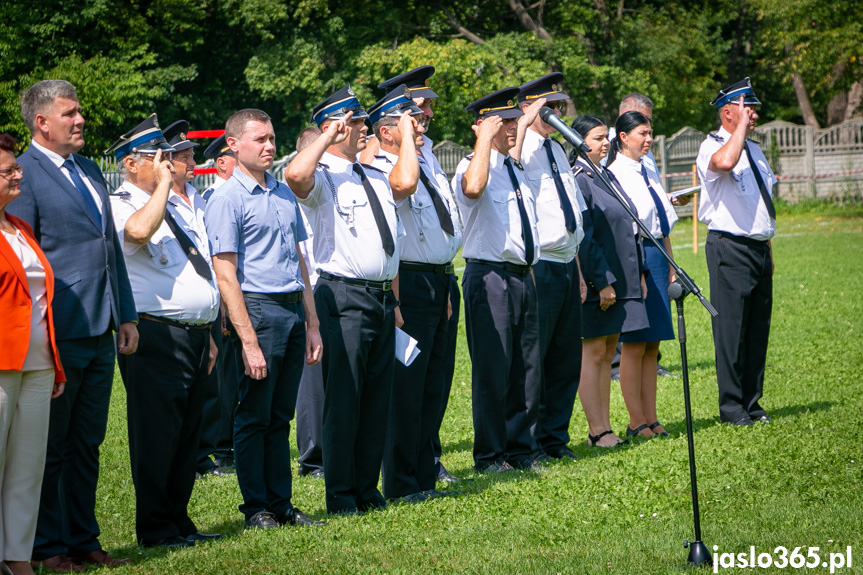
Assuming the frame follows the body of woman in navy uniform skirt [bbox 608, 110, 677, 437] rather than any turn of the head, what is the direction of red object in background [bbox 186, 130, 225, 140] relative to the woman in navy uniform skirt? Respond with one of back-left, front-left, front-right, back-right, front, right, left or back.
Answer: back

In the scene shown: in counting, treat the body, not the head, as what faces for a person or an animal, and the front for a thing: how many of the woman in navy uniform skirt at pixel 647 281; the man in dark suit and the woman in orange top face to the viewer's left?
0

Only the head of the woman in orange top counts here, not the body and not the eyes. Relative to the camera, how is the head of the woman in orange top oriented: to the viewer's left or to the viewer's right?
to the viewer's right

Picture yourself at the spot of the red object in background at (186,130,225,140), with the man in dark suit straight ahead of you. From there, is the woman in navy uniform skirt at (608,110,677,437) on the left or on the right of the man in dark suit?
left

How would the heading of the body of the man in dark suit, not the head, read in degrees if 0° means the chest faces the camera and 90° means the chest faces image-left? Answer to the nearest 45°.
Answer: approximately 315°

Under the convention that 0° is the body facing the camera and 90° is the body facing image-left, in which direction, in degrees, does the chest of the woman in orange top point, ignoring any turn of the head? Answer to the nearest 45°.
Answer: approximately 315°

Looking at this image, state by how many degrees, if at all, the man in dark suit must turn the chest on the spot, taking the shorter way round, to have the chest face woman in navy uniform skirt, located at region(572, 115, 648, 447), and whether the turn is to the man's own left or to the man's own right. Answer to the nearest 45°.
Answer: approximately 90° to the man's own left

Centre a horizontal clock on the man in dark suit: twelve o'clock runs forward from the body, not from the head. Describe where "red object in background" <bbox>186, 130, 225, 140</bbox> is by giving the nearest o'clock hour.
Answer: The red object in background is roughly at 8 o'clock from the man in dark suit.
